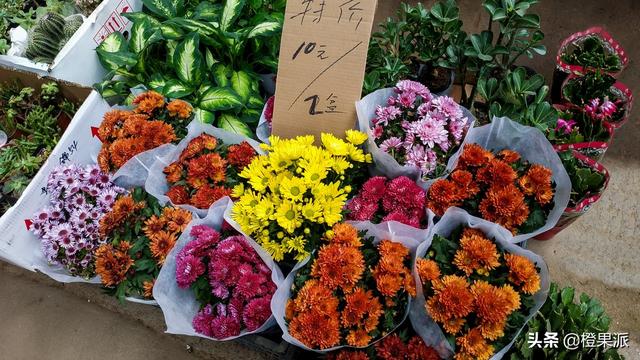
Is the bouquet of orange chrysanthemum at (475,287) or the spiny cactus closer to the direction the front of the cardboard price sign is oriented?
the bouquet of orange chrysanthemum

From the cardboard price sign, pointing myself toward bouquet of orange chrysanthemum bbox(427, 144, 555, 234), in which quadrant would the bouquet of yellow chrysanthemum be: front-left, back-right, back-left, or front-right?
front-right

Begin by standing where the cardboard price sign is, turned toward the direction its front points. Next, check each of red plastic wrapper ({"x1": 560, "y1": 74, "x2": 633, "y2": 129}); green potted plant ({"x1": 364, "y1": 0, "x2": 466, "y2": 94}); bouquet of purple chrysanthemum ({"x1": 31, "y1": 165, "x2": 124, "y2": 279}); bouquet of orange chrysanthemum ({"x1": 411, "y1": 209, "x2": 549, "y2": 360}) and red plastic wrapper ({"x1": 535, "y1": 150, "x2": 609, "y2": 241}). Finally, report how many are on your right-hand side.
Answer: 1

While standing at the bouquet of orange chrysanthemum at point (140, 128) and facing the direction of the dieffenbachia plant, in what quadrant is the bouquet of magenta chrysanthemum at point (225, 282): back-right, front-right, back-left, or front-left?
back-right

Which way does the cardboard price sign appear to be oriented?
toward the camera

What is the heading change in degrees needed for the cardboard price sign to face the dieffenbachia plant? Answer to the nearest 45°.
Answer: approximately 135° to its right

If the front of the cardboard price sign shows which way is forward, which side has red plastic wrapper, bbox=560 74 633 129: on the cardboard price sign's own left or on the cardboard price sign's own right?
on the cardboard price sign's own left

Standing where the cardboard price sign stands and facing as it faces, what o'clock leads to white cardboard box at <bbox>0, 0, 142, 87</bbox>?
The white cardboard box is roughly at 4 o'clock from the cardboard price sign.

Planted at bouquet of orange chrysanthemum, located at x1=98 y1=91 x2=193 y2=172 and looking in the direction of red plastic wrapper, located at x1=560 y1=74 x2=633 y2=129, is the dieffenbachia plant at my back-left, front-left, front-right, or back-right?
front-left

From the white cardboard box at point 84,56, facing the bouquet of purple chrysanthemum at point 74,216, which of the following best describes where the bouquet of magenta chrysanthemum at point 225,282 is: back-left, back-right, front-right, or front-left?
front-left

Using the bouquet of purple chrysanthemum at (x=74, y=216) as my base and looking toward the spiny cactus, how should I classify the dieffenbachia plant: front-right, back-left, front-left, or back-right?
front-right
